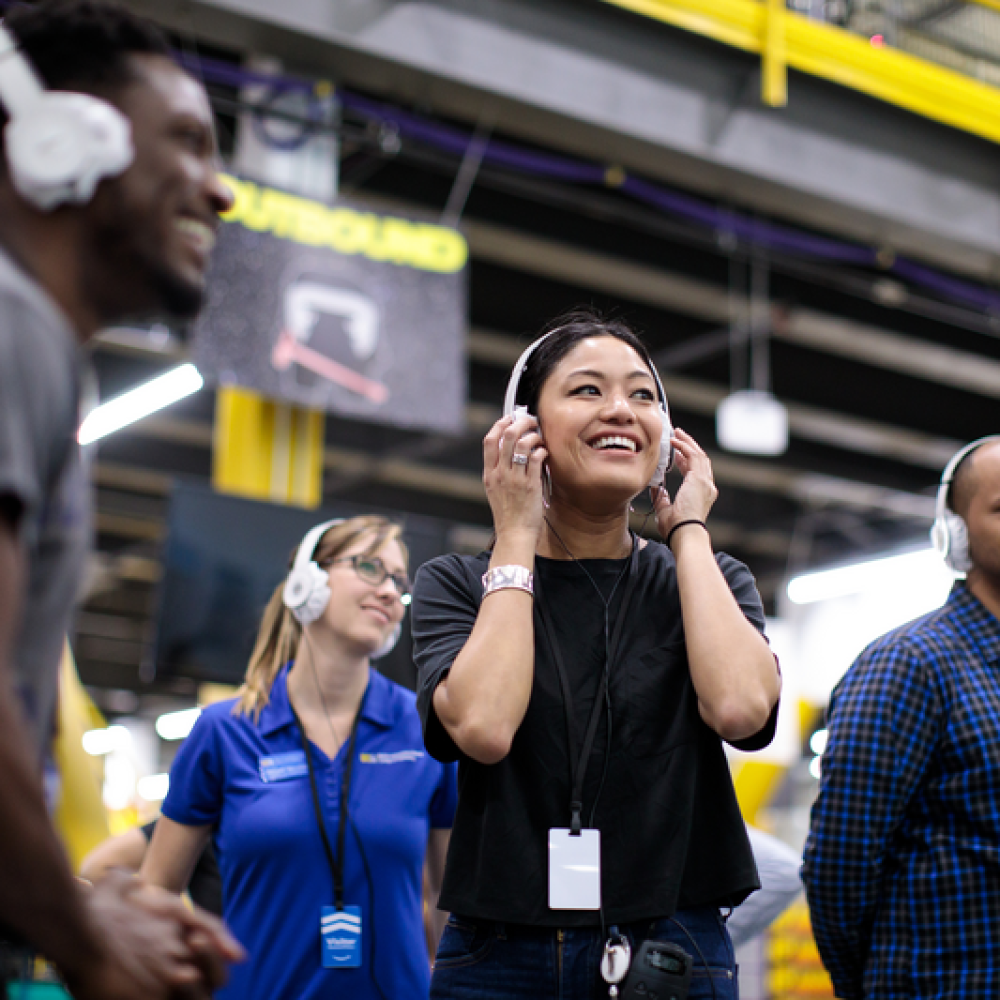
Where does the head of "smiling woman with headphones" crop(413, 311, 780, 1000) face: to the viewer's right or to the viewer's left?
to the viewer's right

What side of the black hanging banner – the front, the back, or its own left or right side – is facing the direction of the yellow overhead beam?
left

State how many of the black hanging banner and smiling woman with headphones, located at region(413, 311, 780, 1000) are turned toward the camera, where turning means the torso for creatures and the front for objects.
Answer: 2

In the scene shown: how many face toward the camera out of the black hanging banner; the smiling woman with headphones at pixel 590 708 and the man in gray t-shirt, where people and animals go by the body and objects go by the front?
2

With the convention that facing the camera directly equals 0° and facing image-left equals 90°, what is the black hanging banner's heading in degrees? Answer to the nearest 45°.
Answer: approximately 0°

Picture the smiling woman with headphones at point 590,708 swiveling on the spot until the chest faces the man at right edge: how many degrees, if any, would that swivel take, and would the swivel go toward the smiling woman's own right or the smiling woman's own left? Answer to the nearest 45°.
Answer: approximately 135° to the smiling woman's own left

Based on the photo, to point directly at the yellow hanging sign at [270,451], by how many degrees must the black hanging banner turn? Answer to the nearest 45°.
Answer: approximately 180°

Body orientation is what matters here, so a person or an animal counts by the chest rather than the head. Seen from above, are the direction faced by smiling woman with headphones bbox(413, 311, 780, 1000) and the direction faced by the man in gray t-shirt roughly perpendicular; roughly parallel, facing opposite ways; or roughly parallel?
roughly perpendicular

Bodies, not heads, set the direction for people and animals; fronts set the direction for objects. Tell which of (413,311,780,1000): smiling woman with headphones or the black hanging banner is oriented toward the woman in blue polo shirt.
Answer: the black hanging banner

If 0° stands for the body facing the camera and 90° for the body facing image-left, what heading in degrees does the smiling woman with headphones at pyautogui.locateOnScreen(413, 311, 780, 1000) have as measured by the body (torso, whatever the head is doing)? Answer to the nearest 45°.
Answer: approximately 0°

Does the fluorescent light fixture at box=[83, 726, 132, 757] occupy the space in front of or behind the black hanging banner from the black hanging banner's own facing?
behind

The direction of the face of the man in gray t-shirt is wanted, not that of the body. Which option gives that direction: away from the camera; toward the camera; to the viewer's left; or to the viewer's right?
to the viewer's right
